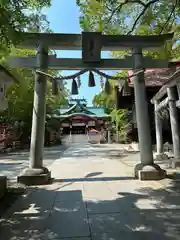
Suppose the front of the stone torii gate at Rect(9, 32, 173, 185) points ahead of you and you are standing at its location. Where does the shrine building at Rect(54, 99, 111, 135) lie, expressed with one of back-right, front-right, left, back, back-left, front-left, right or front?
back

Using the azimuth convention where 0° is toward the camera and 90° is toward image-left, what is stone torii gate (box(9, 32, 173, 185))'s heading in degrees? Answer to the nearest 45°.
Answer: approximately 0°
